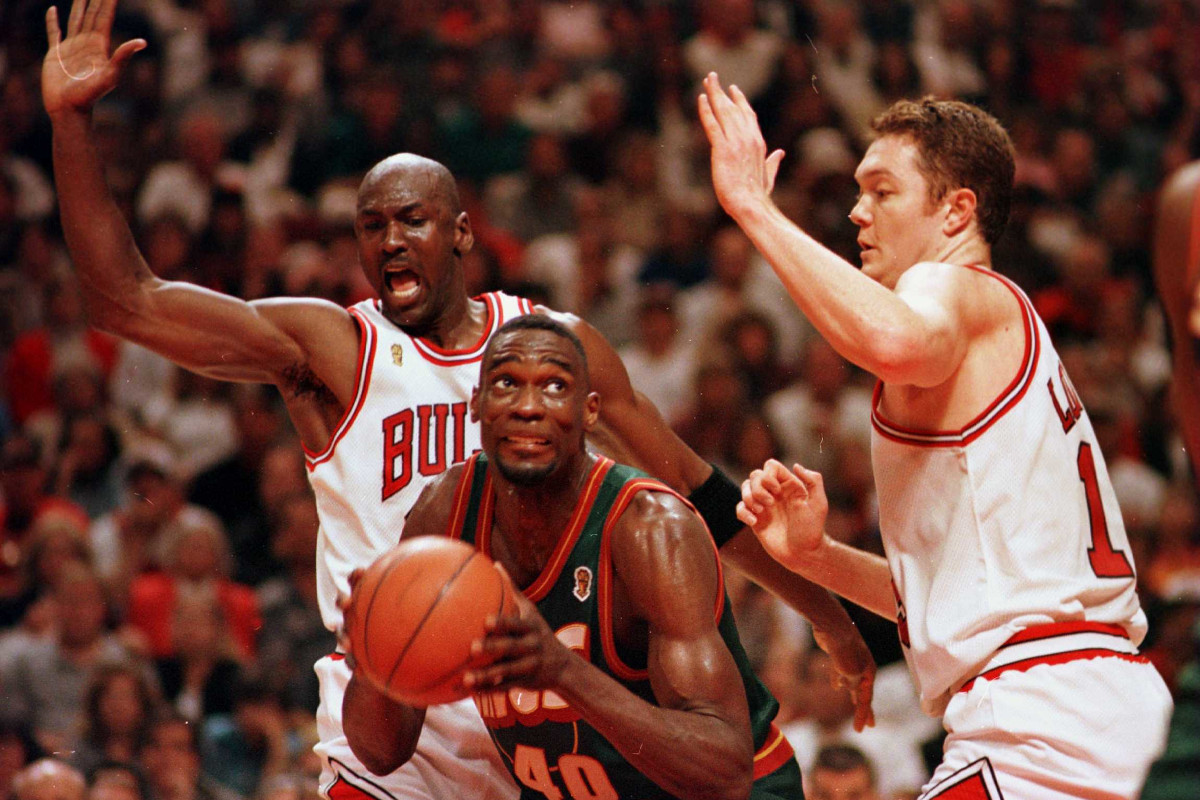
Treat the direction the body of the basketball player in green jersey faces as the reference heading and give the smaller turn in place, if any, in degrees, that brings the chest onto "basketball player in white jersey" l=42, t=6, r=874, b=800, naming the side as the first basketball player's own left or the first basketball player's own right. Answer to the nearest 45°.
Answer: approximately 90° to the first basketball player's own right

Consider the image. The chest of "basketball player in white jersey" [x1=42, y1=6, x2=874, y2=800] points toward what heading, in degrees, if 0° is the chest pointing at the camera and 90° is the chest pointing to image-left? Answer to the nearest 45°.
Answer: approximately 0°

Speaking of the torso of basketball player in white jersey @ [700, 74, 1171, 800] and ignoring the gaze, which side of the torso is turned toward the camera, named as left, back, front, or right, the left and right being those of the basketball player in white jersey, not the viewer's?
left

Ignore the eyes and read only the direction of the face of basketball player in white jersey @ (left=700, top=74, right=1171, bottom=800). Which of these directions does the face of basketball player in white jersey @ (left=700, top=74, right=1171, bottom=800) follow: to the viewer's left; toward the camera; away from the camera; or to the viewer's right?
to the viewer's left

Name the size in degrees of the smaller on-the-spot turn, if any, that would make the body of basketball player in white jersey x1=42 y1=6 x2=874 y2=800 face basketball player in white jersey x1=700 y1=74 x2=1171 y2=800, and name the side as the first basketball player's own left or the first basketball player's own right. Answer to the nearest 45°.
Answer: approximately 45° to the first basketball player's own left

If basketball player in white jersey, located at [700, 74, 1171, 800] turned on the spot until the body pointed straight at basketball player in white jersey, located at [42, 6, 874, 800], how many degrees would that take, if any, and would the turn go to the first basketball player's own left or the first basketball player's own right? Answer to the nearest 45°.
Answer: approximately 45° to the first basketball player's own right

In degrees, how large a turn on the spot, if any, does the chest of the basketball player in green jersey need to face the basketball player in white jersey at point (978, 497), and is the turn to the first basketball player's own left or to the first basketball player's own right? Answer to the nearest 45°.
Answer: approximately 135° to the first basketball player's own left

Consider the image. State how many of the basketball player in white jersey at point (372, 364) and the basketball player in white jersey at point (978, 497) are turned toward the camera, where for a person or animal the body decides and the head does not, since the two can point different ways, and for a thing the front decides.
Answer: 1

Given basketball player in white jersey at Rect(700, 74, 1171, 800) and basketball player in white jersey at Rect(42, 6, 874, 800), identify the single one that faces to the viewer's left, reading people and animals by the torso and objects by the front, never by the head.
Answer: basketball player in white jersey at Rect(700, 74, 1171, 800)

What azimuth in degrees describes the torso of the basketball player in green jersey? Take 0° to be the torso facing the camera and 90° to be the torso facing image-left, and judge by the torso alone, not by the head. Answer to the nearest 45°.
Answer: approximately 45°
